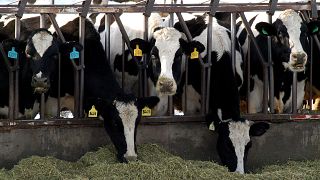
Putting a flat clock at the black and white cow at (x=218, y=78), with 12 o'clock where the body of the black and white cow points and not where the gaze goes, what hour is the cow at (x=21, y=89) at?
The cow is roughly at 3 o'clock from the black and white cow.

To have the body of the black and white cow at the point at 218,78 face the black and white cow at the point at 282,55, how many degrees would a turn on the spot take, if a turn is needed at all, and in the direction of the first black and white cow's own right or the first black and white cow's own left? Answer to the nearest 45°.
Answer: approximately 135° to the first black and white cow's own left

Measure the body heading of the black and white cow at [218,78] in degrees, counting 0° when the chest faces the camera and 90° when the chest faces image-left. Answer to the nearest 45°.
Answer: approximately 0°

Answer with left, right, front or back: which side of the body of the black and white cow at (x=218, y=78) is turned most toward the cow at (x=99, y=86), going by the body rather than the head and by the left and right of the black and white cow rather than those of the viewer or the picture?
right
